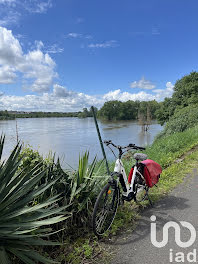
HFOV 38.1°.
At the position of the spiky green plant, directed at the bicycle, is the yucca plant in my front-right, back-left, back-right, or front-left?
back-right

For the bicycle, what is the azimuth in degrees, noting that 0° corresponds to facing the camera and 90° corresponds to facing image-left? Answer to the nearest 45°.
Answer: approximately 45°

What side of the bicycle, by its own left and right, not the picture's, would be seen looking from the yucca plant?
front
